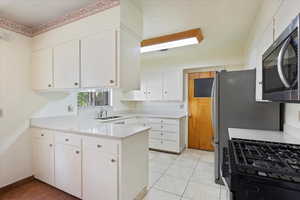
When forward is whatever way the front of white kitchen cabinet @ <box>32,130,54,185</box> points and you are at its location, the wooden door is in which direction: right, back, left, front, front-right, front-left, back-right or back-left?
back-left

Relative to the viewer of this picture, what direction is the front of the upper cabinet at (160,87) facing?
facing the viewer

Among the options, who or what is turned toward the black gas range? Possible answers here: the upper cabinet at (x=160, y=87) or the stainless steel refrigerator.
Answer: the upper cabinet

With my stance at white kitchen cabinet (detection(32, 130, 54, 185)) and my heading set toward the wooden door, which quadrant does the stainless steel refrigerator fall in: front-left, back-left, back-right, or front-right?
front-right

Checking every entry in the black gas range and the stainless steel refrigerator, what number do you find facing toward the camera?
0

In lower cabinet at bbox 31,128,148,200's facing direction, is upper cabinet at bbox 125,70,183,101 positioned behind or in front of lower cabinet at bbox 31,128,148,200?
behind

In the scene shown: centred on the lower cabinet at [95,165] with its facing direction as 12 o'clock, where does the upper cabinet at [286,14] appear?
The upper cabinet is roughly at 9 o'clock from the lower cabinet.

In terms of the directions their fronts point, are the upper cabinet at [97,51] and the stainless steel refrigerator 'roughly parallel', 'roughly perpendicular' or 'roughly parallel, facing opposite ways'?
roughly perpendicular

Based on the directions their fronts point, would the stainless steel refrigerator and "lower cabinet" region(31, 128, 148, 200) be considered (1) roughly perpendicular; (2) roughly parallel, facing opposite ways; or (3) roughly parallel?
roughly perpendicular

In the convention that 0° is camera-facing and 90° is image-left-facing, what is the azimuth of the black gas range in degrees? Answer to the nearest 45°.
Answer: approximately 90°

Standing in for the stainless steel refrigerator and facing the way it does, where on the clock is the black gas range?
The black gas range is roughly at 9 o'clock from the stainless steel refrigerator.

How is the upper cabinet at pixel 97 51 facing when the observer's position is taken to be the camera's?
facing the viewer and to the left of the viewer

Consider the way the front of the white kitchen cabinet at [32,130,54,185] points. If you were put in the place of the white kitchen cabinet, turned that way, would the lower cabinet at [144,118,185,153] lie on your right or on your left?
on your left

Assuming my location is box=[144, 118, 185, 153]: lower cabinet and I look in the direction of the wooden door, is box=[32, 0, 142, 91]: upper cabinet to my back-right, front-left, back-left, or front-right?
back-right

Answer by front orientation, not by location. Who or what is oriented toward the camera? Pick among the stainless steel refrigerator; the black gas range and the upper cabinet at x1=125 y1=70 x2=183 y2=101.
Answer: the upper cabinet

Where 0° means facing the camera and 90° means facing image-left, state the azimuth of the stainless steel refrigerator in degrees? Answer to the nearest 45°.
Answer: approximately 90°

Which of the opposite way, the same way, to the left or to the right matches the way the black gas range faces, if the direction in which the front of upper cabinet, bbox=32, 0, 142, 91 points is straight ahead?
to the right
